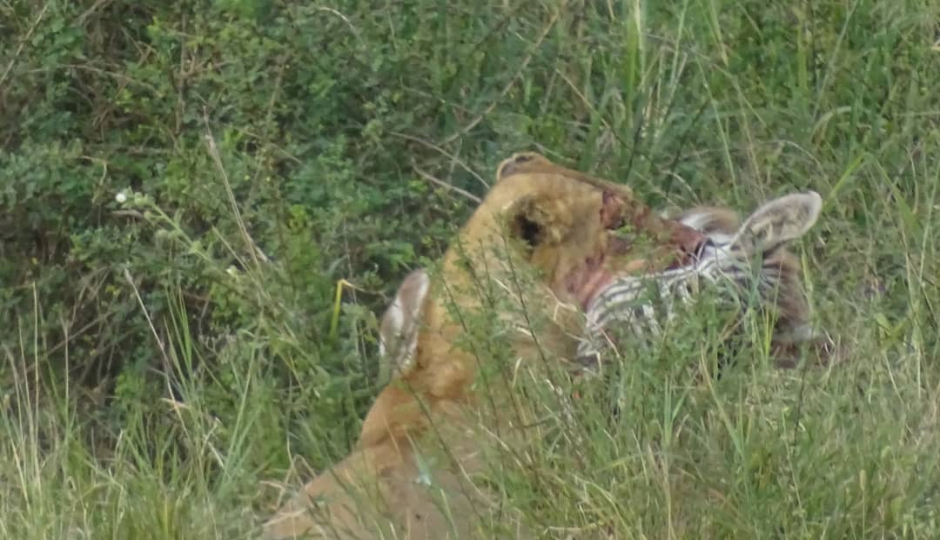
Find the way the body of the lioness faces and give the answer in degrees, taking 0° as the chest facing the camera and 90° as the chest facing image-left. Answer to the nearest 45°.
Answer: approximately 270°
